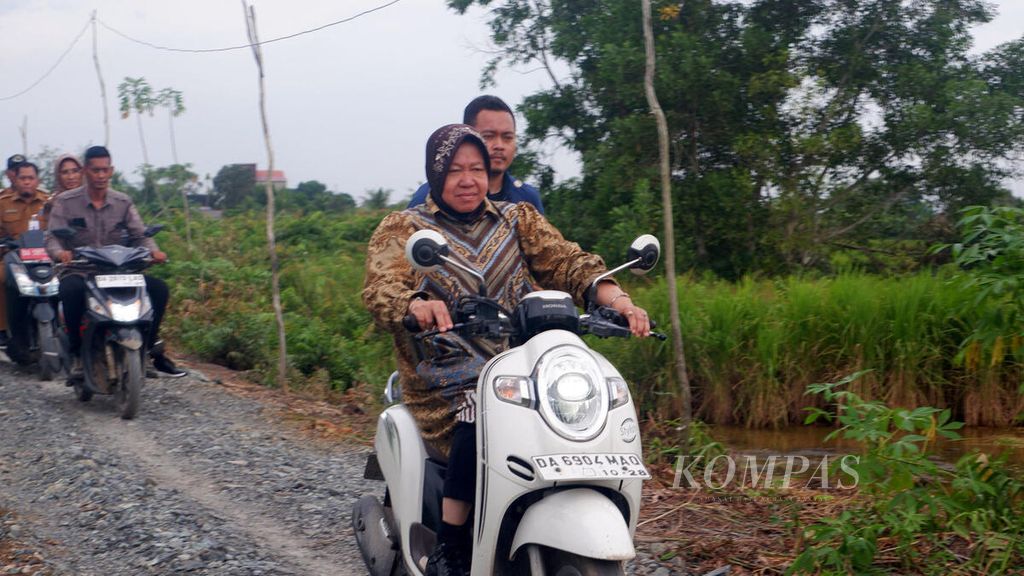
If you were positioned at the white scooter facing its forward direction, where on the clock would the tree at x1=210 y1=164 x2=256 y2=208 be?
The tree is roughly at 7 o'clock from the white scooter.

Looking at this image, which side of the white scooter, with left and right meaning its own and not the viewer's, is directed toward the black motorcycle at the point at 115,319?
back

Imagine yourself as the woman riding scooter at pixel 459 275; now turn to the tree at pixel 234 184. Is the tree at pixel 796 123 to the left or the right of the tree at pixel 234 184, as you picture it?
right

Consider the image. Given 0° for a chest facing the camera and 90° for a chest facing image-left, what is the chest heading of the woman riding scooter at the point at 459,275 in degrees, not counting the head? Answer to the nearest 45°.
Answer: approximately 315°

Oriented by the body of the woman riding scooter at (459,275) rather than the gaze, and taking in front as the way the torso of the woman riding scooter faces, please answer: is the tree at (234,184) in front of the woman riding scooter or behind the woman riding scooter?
behind
